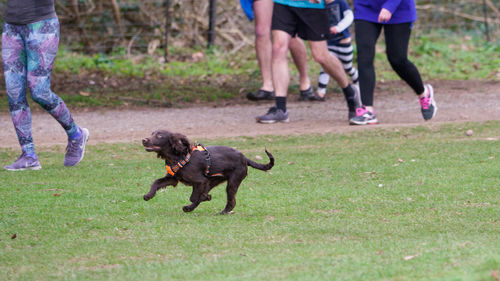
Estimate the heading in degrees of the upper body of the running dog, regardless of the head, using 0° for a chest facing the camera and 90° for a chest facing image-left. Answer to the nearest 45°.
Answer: approximately 90°

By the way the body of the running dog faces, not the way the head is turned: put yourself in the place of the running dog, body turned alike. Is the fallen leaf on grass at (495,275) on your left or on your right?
on your left
